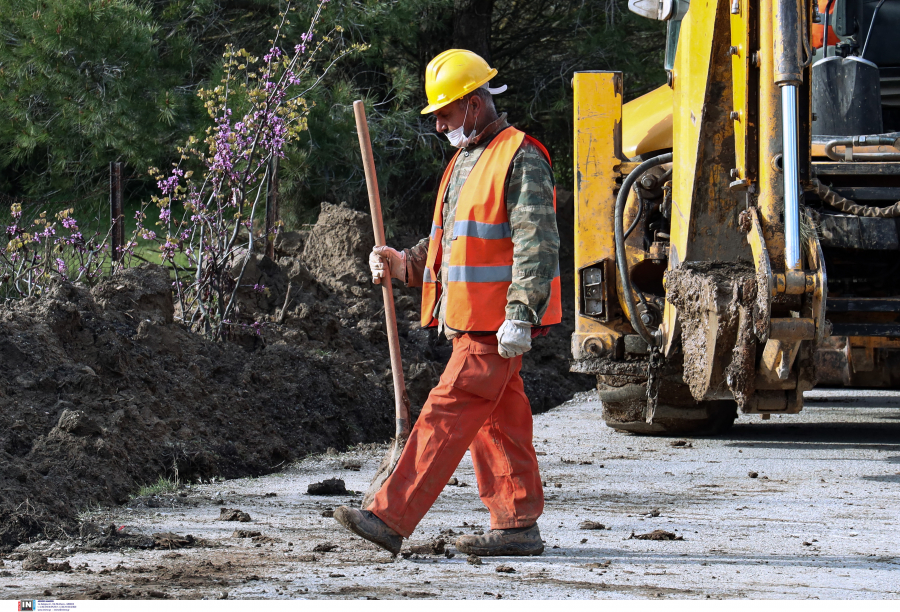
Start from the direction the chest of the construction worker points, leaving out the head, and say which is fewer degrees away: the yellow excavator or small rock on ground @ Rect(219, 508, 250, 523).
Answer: the small rock on ground

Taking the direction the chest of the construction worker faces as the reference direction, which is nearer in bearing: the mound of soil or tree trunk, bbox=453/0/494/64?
the mound of soil

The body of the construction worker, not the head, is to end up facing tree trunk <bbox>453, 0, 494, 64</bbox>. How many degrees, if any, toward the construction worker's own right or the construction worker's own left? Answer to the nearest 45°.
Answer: approximately 90° to the construction worker's own right

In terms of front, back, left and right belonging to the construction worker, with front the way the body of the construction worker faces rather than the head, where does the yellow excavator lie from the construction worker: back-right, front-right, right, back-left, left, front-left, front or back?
back-right

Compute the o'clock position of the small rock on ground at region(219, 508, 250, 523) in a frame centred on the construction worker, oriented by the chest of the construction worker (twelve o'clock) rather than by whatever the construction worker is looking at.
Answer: The small rock on ground is roughly at 1 o'clock from the construction worker.

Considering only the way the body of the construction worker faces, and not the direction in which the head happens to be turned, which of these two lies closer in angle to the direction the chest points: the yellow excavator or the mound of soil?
the mound of soil

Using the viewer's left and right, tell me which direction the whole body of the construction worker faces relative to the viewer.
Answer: facing to the left of the viewer

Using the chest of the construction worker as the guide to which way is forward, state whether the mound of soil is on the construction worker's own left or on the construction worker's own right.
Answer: on the construction worker's own right

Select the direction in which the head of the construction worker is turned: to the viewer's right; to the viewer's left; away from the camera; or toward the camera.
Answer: to the viewer's left
